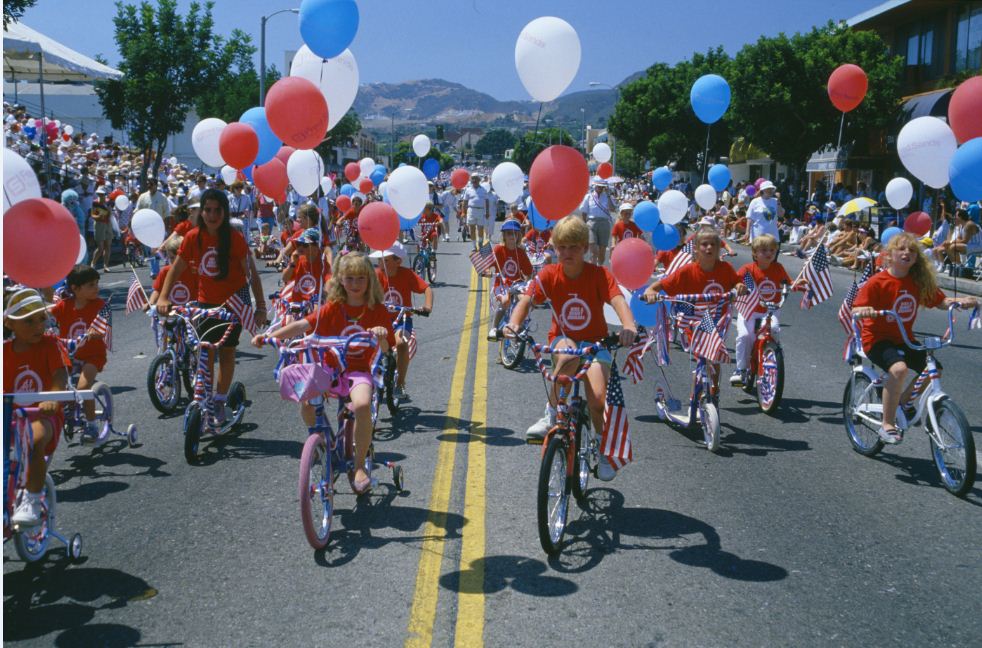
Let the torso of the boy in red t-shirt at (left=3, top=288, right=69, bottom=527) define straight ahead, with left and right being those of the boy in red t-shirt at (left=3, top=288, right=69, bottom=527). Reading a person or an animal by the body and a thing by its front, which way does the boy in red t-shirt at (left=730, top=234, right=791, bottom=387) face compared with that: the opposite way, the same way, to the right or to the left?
the same way

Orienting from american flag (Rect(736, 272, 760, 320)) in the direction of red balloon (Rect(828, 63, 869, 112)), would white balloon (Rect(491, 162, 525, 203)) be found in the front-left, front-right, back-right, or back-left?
front-left

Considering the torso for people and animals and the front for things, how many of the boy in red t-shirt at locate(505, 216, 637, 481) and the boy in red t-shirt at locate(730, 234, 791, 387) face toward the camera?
2

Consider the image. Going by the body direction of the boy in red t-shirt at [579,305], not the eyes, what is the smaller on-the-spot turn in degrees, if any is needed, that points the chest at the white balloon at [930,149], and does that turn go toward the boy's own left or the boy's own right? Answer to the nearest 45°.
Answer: approximately 135° to the boy's own left

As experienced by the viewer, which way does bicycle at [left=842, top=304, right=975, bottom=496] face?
facing the viewer and to the right of the viewer

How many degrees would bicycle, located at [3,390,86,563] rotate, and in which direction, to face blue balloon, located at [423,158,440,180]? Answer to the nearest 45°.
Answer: approximately 180°

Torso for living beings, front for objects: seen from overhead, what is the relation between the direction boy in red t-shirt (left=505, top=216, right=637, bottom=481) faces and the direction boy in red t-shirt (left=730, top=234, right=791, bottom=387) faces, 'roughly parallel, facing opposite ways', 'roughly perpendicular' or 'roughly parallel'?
roughly parallel

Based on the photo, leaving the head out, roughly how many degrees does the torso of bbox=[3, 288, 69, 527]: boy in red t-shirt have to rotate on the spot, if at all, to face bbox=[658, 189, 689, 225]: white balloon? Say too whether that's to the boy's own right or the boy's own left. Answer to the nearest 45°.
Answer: approximately 180°

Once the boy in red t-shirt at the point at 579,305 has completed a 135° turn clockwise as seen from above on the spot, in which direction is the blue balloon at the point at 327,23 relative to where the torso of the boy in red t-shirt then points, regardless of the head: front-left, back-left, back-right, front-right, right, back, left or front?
front

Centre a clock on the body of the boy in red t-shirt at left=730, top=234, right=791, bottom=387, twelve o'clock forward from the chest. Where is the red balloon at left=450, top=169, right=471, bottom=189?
The red balloon is roughly at 5 o'clock from the boy in red t-shirt.

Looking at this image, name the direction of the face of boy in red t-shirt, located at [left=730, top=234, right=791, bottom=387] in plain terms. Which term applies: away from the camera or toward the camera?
toward the camera

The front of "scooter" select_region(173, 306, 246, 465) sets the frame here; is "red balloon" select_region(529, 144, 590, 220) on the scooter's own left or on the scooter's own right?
on the scooter's own left

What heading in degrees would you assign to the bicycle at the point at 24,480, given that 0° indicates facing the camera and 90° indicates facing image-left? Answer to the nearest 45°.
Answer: approximately 45°

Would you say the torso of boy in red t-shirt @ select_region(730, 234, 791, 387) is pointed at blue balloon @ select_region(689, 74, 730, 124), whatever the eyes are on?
no

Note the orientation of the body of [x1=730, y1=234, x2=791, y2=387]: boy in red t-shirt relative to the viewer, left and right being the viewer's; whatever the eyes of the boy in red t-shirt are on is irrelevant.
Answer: facing the viewer

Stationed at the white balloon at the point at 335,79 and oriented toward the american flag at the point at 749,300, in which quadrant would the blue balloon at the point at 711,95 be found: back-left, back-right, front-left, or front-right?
front-left

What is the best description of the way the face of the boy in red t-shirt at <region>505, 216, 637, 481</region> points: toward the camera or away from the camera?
toward the camera

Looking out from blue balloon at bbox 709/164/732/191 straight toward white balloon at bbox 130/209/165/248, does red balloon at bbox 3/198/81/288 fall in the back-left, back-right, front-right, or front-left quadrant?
front-left
